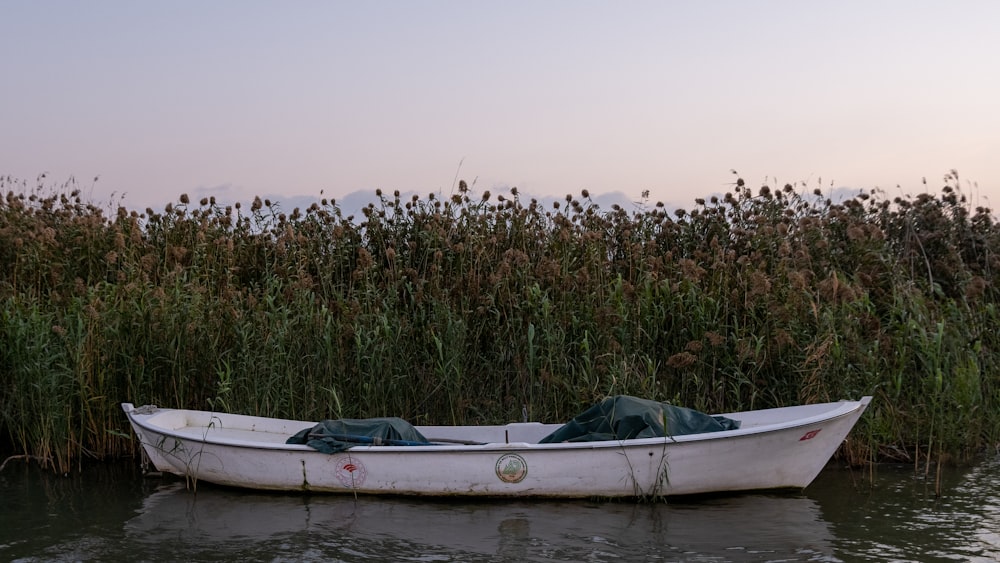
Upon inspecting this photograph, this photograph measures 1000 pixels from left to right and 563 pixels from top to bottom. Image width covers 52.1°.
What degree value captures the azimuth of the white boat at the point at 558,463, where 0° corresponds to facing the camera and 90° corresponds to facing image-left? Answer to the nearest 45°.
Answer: approximately 270°
